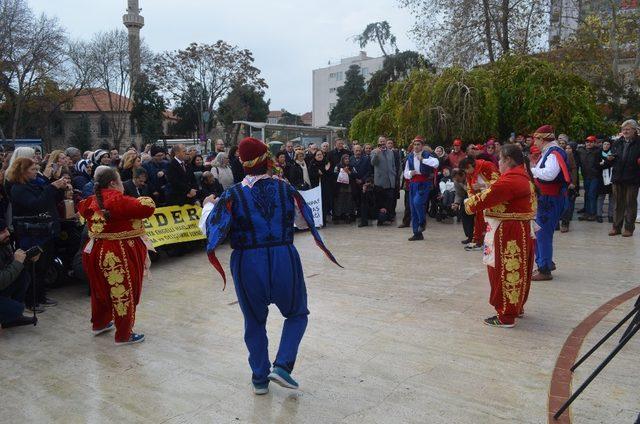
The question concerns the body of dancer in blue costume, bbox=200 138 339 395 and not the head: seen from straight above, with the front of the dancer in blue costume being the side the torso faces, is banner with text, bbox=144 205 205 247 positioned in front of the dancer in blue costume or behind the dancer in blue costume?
in front

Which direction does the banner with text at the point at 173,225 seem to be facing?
toward the camera

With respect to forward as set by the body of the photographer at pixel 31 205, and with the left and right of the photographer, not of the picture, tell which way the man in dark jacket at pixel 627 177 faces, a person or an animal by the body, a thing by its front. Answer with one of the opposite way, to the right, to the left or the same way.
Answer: the opposite way

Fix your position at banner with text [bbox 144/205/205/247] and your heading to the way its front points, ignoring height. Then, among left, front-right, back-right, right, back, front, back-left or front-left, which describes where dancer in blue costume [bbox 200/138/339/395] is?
front

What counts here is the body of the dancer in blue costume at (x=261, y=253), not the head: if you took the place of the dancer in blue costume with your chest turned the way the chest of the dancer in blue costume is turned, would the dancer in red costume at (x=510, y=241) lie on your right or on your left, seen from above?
on your right

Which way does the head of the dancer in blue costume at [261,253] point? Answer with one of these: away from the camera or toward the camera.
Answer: away from the camera

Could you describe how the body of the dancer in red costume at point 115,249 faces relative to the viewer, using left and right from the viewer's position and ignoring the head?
facing away from the viewer and to the right of the viewer

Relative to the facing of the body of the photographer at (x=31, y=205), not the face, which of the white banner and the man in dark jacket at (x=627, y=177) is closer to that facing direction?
the man in dark jacket

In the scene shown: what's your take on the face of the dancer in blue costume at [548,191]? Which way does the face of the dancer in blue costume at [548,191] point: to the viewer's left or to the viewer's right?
to the viewer's left

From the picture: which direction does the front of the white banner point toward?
toward the camera

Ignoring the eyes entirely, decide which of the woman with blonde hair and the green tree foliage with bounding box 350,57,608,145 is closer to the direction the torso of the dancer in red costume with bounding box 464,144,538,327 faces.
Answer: the woman with blonde hair

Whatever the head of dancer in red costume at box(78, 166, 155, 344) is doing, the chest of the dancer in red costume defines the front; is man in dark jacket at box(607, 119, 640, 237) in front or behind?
in front

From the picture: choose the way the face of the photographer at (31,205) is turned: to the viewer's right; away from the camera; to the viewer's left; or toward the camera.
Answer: to the viewer's right

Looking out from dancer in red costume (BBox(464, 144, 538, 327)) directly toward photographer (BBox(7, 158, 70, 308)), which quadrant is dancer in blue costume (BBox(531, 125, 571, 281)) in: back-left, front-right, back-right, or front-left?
back-right

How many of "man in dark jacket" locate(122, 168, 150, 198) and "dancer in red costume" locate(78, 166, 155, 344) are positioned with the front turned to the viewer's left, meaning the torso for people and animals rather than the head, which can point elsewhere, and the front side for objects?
0

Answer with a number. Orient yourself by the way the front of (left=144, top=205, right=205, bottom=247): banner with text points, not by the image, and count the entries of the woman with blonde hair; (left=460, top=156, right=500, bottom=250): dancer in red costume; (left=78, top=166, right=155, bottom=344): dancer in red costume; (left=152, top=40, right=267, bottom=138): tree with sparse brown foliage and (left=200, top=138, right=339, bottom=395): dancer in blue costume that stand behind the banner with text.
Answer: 2

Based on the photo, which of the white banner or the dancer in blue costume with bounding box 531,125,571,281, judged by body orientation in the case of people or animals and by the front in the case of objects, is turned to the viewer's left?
the dancer in blue costume

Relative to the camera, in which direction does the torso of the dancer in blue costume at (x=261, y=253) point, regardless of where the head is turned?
away from the camera

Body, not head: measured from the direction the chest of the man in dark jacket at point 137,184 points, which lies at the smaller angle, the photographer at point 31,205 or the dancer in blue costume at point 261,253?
the dancer in blue costume

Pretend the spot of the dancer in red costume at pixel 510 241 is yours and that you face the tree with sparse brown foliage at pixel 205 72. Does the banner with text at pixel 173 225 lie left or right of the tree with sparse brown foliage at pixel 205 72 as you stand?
left

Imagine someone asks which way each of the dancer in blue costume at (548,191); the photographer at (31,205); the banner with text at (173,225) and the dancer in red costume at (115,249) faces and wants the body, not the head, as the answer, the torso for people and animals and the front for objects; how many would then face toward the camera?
1
